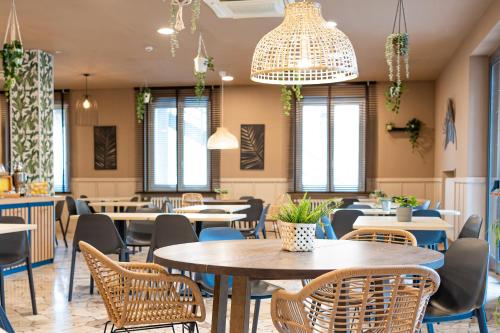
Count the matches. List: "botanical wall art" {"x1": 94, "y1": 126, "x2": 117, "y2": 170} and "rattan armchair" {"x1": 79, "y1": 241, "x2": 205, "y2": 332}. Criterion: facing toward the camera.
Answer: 1

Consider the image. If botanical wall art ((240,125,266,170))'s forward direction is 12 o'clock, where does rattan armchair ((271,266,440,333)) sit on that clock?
The rattan armchair is roughly at 12 o'clock from the botanical wall art.

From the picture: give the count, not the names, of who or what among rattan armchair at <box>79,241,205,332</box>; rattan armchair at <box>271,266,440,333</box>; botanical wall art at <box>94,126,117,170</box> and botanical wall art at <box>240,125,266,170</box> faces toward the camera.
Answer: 2

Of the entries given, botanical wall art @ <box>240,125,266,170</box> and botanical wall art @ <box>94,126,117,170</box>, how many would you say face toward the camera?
2

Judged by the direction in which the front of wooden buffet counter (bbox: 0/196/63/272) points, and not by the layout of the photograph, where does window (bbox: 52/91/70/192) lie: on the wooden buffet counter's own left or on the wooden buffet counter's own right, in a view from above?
on the wooden buffet counter's own left

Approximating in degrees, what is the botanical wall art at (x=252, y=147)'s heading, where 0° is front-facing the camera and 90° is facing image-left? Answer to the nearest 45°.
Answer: approximately 0°

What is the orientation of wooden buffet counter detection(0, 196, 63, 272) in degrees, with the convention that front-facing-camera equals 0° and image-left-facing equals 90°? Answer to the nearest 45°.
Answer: approximately 315°

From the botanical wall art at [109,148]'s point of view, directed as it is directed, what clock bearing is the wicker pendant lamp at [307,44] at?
The wicker pendant lamp is roughly at 12 o'clock from the botanical wall art.
